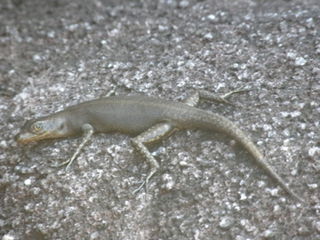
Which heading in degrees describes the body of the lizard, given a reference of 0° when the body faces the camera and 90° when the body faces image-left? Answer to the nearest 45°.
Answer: approximately 90°
